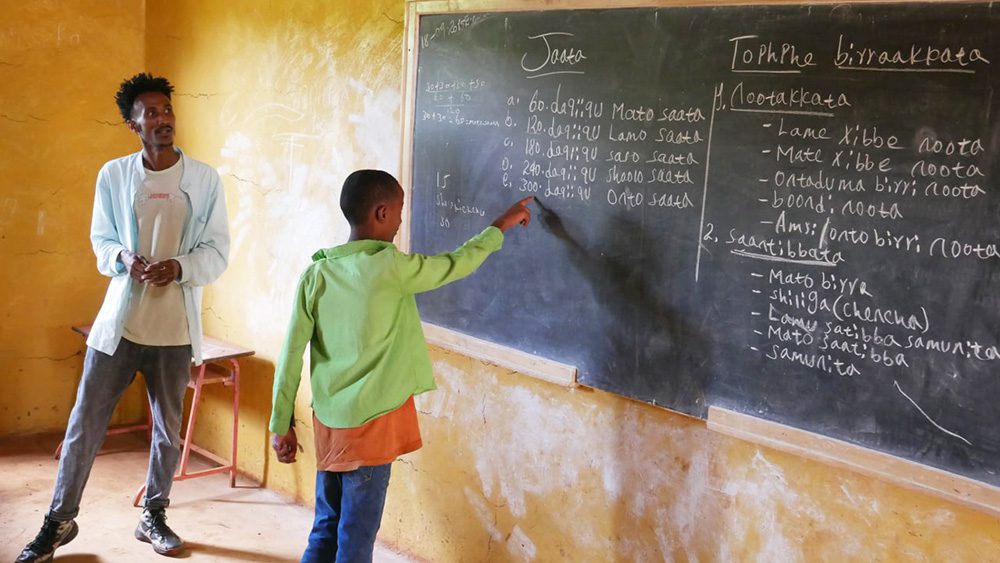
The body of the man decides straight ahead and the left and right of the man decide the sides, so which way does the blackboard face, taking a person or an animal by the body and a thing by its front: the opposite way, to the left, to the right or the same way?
to the right

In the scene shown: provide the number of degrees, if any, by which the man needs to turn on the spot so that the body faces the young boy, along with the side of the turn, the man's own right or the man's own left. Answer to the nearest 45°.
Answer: approximately 45° to the man's own left

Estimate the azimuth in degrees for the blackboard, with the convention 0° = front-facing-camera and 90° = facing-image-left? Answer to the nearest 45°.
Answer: approximately 45°

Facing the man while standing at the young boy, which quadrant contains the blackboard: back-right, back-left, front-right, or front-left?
back-right

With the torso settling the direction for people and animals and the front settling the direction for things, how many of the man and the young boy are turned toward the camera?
1

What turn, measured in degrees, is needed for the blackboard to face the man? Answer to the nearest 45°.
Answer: approximately 45° to its right

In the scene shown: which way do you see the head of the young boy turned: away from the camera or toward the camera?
away from the camera

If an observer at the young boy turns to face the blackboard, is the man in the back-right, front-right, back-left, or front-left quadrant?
back-left
